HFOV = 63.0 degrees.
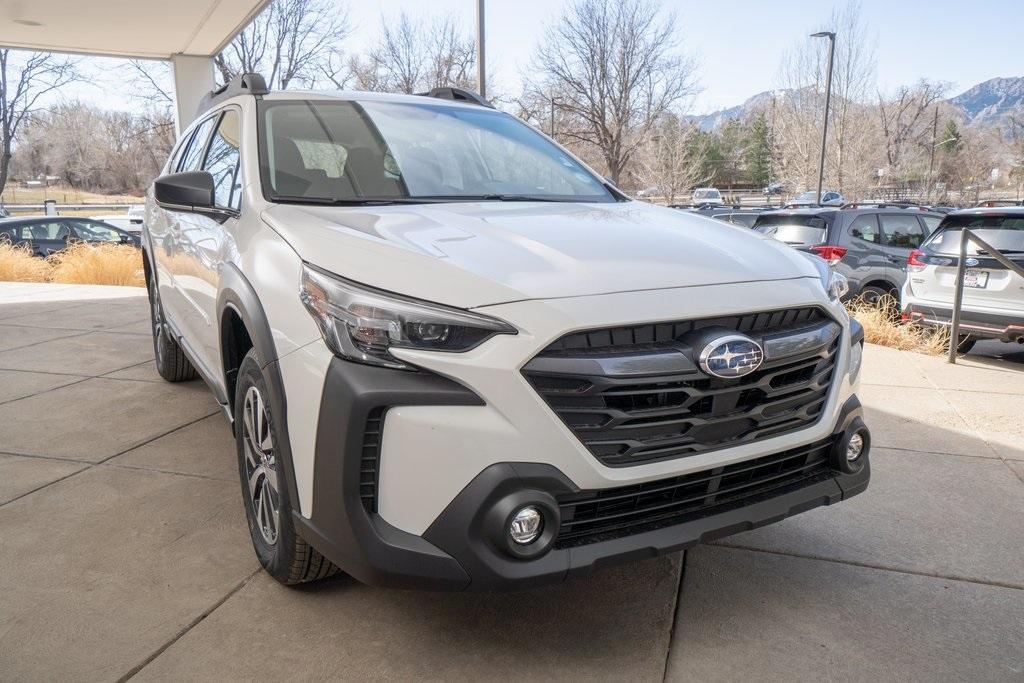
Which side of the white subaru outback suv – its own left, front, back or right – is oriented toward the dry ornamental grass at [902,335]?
left

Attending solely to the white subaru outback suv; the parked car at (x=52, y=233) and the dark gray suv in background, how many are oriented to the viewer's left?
0

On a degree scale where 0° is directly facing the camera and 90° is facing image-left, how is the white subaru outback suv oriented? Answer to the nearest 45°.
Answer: approximately 315°

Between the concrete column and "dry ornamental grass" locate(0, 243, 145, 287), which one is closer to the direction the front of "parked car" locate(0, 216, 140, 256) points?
the concrete column

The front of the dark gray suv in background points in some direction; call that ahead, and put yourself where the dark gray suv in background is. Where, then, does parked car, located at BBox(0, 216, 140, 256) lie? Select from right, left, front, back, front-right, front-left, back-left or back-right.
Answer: back-left

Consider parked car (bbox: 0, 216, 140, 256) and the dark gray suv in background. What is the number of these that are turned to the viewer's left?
0

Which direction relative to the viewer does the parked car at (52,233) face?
to the viewer's right

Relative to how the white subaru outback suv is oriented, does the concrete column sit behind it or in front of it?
behind

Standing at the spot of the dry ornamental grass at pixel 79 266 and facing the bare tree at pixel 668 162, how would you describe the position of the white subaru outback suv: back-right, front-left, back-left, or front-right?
back-right

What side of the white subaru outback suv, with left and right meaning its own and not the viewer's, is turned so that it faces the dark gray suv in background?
left

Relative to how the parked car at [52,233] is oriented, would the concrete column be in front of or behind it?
in front

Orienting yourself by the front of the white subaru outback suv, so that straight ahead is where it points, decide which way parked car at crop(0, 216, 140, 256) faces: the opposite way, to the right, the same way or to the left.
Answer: to the left
